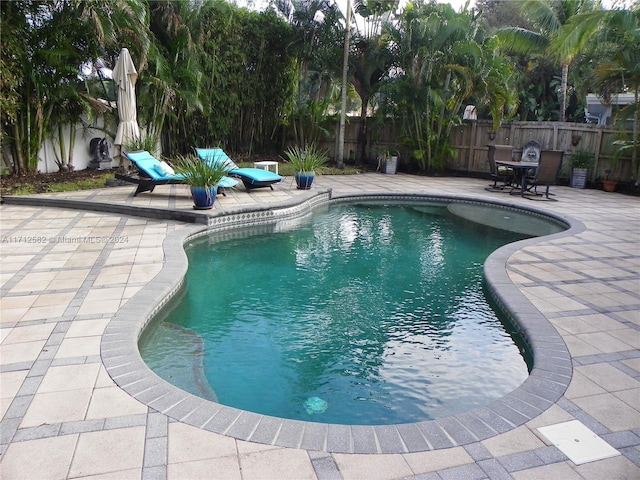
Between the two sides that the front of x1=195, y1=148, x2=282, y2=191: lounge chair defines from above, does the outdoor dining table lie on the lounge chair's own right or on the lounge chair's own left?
on the lounge chair's own left

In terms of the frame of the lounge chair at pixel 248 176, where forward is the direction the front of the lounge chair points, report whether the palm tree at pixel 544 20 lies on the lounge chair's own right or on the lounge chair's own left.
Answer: on the lounge chair's own left

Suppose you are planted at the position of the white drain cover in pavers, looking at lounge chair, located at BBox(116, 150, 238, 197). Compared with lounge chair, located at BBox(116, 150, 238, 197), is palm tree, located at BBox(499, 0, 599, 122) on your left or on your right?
right

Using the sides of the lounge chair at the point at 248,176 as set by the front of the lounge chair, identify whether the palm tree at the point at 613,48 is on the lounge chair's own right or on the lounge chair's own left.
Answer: on the lounge chair's own left

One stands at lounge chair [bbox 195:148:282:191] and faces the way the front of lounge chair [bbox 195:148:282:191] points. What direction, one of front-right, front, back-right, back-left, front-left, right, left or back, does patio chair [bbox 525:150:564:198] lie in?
front-left

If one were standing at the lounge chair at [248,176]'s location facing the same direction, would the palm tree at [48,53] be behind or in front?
behind

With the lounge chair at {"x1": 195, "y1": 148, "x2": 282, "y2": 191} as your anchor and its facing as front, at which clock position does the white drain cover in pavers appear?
The white drain cover in pavers is roughly at 1 o'clock from the lounge chair.

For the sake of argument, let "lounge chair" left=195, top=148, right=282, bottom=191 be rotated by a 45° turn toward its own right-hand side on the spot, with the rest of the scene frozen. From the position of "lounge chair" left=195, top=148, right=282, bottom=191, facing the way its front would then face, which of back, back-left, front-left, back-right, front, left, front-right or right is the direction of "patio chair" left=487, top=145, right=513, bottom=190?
left

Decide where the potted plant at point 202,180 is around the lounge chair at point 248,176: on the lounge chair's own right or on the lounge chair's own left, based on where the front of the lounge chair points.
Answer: on the lounge chair's own right

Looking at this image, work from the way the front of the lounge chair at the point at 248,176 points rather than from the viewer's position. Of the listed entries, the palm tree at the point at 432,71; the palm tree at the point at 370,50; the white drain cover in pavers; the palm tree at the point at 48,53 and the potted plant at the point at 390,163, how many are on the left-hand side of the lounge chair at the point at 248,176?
3

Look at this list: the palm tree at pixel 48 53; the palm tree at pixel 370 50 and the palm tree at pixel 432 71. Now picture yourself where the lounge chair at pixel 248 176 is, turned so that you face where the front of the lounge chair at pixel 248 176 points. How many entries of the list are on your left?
2

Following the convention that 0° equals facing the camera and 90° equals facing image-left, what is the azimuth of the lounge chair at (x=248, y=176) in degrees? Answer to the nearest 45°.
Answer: approximately 315°

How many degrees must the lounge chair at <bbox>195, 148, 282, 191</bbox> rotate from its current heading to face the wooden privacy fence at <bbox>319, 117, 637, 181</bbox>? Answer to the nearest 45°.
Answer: approximately 90° to its left

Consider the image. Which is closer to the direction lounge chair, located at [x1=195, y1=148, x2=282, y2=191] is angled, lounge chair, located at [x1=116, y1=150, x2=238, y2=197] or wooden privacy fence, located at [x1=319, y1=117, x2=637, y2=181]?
the wooden privacy fence

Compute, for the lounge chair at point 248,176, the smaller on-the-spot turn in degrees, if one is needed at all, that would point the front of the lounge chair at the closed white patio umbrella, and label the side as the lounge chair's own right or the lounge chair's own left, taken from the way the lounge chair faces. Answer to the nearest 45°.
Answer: approximately 135° to the lounge chair's own right

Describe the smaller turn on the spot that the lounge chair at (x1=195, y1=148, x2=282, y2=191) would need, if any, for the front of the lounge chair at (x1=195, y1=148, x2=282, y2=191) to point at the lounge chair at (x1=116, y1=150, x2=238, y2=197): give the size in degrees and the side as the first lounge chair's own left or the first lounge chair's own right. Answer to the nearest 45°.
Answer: approximately 135° to the first lounge chair's own right

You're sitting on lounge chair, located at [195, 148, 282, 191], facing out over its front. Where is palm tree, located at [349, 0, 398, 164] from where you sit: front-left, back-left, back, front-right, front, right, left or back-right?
left

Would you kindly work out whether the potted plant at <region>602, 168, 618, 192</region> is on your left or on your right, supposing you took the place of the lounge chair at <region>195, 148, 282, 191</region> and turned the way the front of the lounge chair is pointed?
on your left
